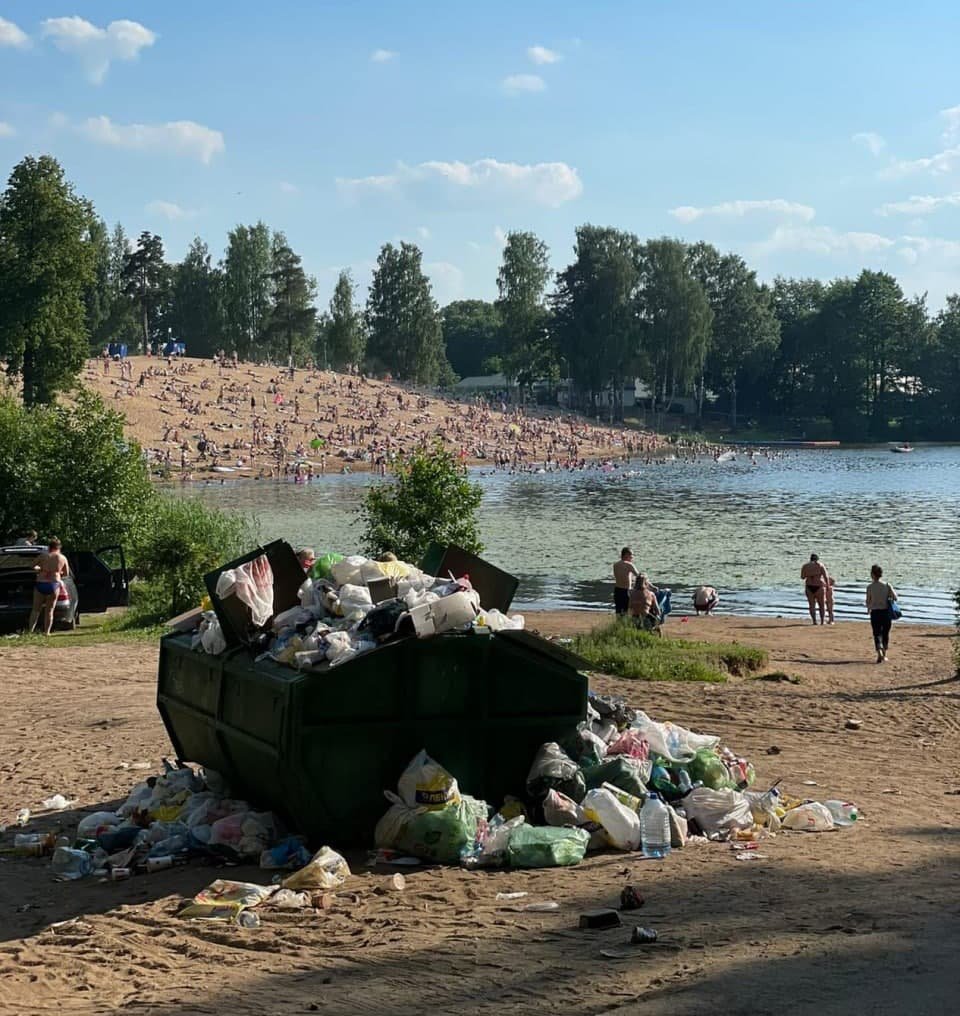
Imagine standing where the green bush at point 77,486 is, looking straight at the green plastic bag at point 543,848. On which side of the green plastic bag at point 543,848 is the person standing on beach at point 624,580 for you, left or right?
left

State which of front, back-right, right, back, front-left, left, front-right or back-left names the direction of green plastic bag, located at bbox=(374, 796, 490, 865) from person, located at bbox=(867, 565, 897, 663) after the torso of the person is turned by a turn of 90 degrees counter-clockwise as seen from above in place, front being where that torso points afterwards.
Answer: left

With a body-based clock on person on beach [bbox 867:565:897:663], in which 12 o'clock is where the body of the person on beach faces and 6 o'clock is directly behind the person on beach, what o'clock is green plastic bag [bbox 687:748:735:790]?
The green plastic bag is roughly at 6 o'clock from the person on beach.

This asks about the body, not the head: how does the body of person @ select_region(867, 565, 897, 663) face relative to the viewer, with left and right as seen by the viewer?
facing away from the viewer

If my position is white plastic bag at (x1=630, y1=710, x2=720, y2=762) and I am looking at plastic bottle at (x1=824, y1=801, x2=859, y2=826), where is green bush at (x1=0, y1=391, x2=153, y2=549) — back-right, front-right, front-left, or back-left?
back-left

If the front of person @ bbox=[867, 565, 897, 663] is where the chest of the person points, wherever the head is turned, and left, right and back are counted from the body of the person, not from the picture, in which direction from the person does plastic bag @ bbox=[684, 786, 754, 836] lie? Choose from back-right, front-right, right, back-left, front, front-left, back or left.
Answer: back
